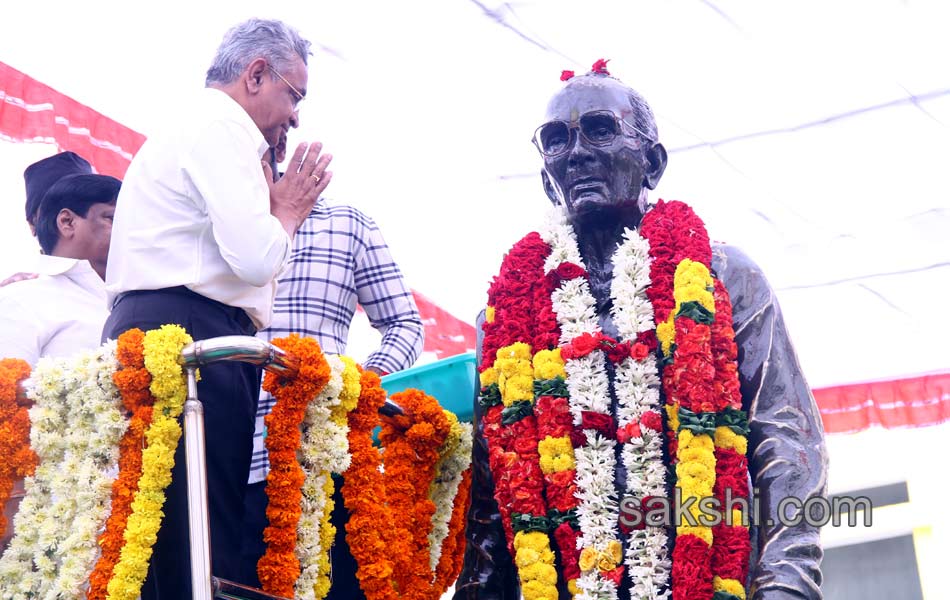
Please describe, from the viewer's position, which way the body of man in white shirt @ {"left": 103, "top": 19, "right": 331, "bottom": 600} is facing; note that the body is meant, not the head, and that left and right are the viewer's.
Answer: facing to the right of the viewer

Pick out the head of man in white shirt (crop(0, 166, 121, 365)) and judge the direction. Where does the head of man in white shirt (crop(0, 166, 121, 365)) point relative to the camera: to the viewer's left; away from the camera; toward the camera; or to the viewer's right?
to the viewer's right

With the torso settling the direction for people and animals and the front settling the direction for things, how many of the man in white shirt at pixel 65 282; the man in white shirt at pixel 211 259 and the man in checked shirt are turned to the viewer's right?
2

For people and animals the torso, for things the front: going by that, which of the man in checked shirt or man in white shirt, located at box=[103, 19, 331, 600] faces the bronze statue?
the man in white shirt

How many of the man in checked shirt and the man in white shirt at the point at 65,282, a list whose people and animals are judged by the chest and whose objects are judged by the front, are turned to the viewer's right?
1

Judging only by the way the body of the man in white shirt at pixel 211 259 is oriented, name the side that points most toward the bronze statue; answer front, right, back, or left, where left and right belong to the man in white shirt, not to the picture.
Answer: front

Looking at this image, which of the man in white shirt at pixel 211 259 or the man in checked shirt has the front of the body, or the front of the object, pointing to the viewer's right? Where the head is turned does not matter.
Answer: the man in white shirt

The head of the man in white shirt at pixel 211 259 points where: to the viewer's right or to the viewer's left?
to the viewer's right

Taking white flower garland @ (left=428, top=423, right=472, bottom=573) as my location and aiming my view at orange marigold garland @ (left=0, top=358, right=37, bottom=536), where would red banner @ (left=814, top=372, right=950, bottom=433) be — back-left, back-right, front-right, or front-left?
back-right

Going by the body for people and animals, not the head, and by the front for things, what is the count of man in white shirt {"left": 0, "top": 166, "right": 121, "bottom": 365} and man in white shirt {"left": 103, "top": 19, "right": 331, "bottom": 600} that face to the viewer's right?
2

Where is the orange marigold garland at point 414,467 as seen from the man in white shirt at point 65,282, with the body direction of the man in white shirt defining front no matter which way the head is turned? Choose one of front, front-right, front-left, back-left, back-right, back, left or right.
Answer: front-right
